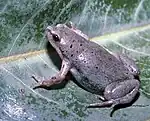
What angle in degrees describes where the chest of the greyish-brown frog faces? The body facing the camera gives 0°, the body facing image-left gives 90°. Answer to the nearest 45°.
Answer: approximately 135°
